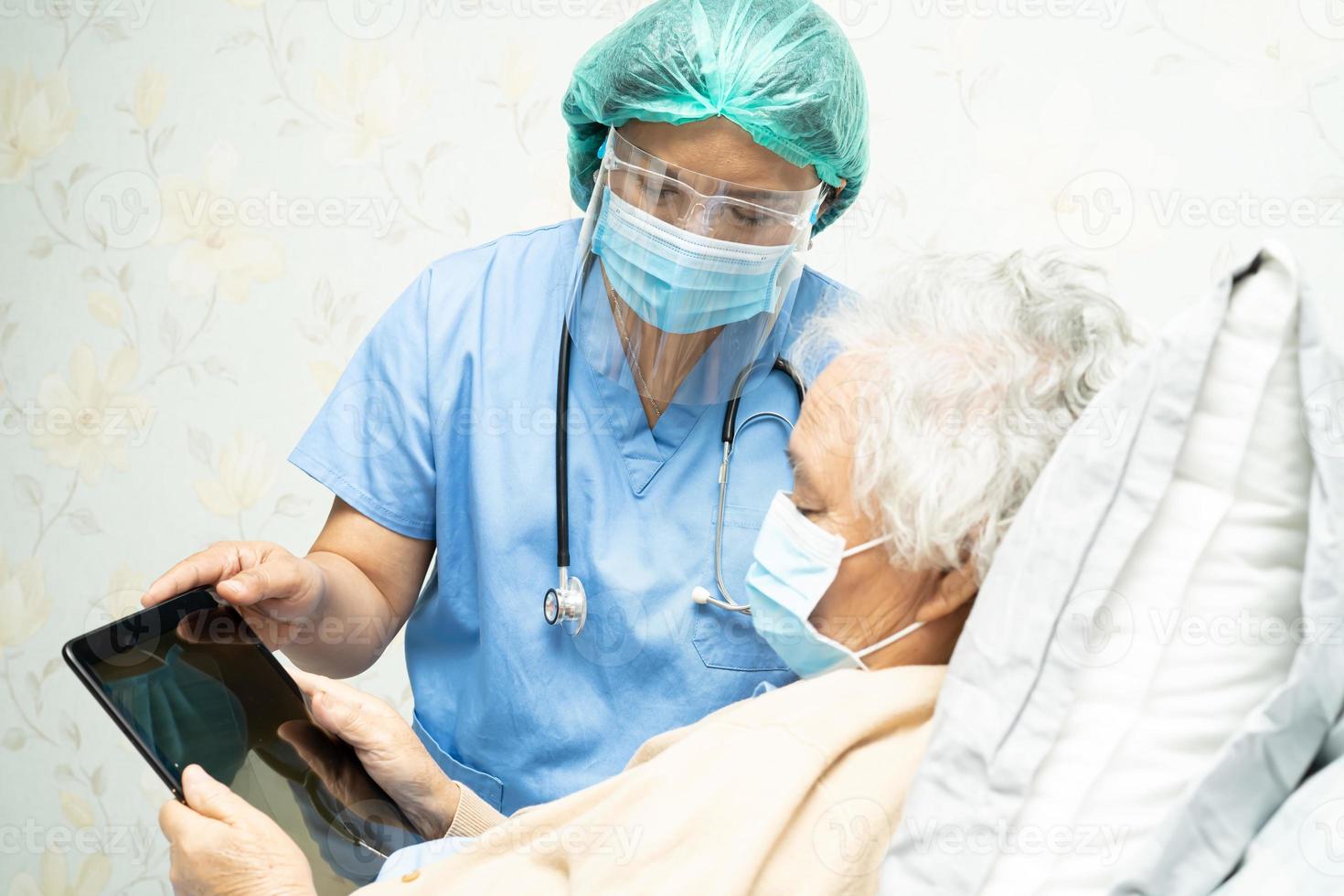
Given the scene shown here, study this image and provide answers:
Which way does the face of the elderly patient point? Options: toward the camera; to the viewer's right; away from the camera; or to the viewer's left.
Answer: to the viewer's left

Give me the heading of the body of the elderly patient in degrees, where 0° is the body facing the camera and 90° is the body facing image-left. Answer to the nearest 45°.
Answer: approximately 90°

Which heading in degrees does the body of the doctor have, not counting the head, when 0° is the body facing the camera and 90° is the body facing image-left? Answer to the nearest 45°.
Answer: approximately 0°

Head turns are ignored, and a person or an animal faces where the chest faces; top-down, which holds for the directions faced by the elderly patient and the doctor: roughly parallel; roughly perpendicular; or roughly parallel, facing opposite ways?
roughly perpendicular

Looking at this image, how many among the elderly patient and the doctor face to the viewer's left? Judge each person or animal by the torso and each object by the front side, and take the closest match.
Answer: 1
